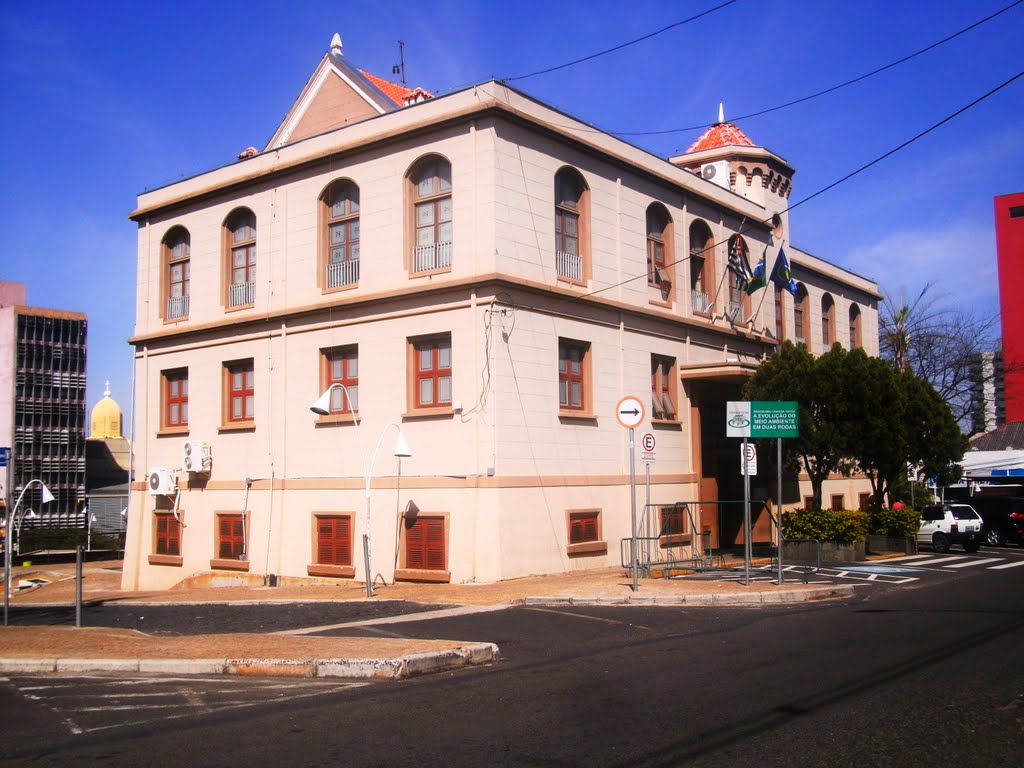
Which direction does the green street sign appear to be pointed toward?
toward the camera

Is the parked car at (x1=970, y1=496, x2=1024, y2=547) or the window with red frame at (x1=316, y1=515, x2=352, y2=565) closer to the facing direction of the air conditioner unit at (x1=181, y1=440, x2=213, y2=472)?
the window with red frame

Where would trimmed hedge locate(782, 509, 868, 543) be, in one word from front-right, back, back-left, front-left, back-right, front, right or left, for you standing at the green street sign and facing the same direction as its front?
back

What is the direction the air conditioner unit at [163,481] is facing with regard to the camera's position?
facing the viewer and to the left of the viewer

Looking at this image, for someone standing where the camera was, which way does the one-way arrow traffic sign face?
facing the viewer

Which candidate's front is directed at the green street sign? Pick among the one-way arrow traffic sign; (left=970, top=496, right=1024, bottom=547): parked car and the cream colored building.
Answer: the cream colored building

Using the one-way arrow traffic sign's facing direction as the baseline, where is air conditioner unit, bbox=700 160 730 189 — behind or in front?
behind

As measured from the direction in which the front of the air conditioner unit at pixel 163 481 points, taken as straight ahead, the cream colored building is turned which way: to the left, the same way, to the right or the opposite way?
to the left

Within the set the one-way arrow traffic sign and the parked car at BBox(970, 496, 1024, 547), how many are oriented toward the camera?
1

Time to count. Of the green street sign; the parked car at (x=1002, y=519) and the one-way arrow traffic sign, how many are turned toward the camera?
2

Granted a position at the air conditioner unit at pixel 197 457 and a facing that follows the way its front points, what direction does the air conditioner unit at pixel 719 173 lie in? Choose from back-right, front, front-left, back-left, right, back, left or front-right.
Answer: back-left

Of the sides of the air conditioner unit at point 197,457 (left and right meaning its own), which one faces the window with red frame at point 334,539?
left

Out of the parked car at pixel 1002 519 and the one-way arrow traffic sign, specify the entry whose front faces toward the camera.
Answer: the one-way arrow traffic sign

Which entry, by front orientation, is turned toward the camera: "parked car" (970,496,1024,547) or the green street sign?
the green street sign

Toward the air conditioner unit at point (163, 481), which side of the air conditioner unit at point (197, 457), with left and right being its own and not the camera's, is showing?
right
